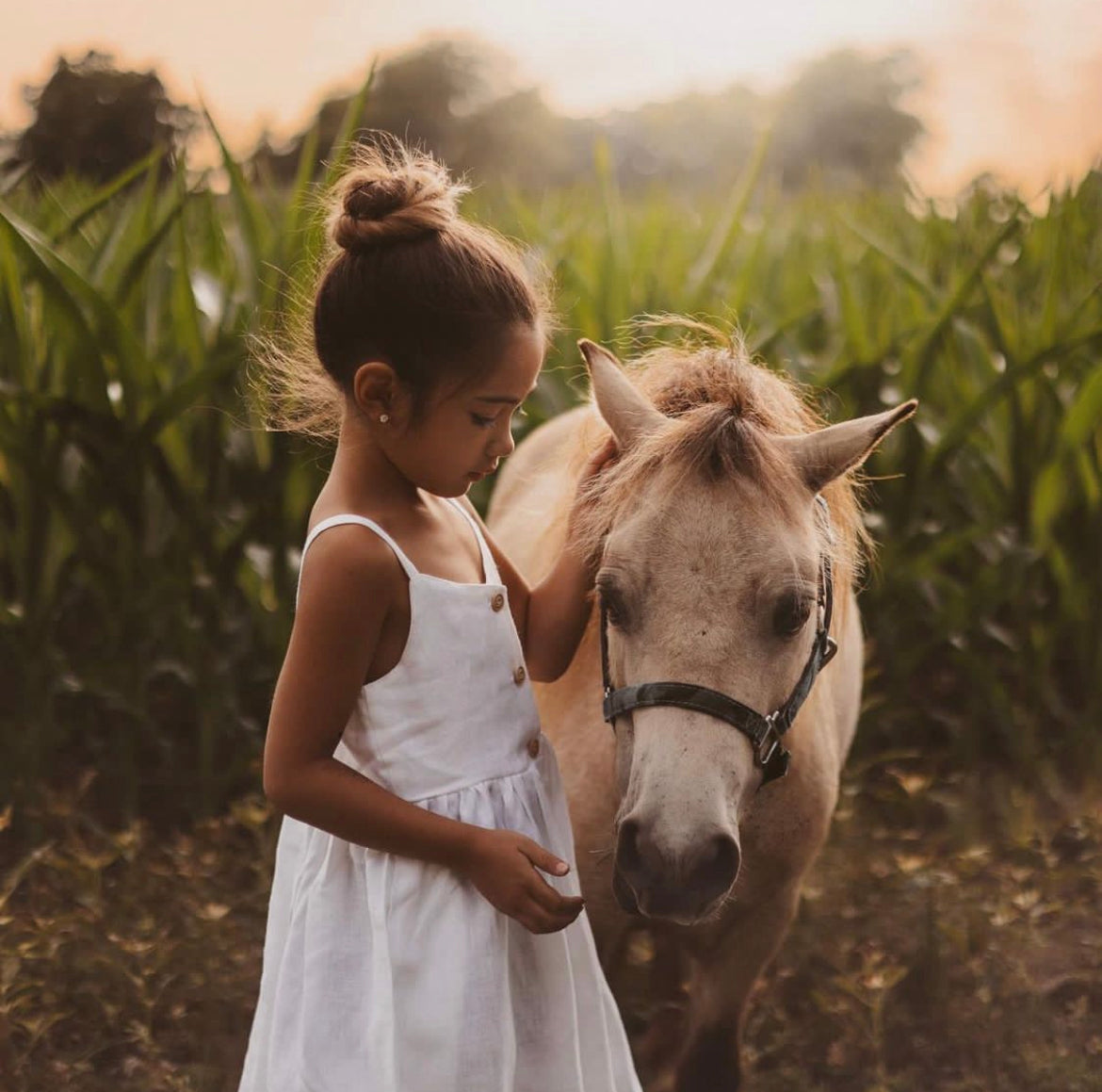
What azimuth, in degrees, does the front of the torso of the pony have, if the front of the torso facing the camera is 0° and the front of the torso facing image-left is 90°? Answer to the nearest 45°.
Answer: approximately 0°

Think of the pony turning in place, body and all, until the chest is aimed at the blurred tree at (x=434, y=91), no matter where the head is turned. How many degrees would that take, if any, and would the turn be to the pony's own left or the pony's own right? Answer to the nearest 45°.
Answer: approximately 180°

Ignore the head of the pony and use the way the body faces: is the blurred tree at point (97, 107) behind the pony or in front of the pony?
behind

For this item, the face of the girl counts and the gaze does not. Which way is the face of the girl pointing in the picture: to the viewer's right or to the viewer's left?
to the viewer's right
